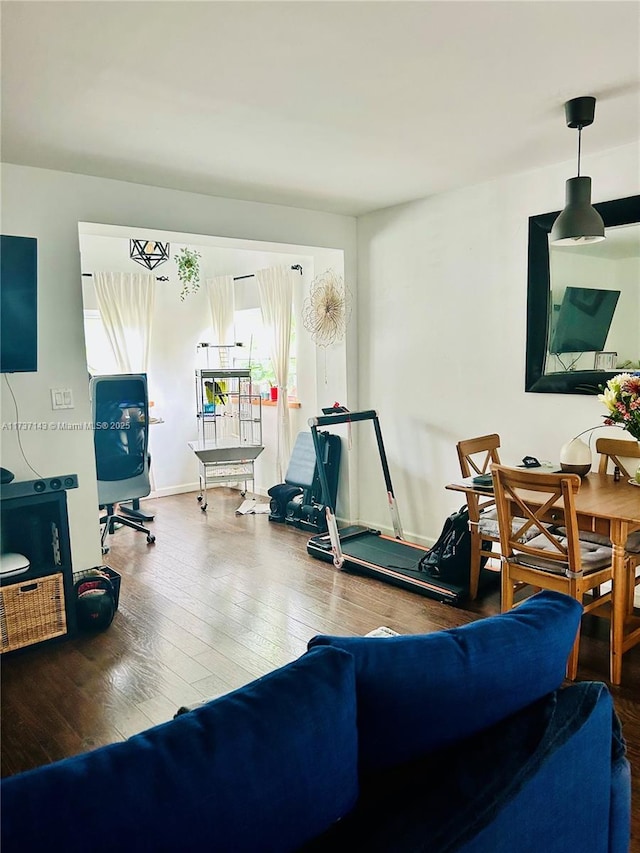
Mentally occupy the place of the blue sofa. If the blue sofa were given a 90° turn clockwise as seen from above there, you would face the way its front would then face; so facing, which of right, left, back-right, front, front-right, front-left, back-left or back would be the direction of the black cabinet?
left

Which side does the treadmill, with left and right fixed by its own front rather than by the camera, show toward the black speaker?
left

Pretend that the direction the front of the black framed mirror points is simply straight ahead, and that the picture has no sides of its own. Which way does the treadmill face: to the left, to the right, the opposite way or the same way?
to the right

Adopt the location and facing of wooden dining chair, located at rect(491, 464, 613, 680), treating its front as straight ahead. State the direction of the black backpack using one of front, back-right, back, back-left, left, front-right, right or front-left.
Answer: left

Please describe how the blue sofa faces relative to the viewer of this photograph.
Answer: facing away from the viewer and to the left of the viewer

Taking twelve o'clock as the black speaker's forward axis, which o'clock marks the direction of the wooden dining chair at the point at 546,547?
The wooden dining chair is roughly at 10 o'clock from the black speaker.

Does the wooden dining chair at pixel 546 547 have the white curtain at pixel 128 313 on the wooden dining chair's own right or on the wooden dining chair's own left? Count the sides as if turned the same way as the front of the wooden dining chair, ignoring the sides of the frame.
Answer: on the wooden dining chair's own left

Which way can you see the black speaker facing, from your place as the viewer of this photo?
facing the viewer

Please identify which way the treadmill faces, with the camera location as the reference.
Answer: facing away from the viewer and to the left of the viewer

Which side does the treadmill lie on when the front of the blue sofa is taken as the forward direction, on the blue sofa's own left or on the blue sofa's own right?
on the blue sofa's own right

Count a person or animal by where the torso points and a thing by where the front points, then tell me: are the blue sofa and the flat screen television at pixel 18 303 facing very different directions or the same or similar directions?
very different directions

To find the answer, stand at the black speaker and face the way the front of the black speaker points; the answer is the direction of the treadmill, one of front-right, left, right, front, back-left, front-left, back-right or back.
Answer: left

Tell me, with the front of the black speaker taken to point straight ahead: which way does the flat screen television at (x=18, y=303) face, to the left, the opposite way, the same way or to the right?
the same way

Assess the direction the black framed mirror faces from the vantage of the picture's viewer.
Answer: facing the viewer and to the left of the viewer
